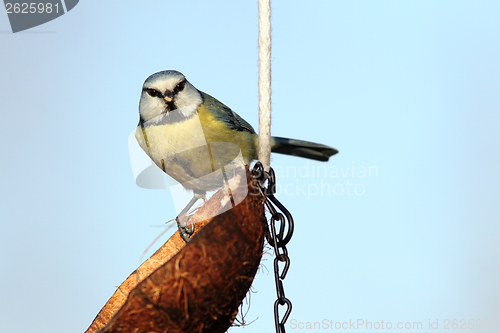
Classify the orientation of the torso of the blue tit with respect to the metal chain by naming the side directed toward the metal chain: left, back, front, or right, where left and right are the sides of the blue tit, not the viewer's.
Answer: left

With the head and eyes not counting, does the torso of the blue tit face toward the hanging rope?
no
